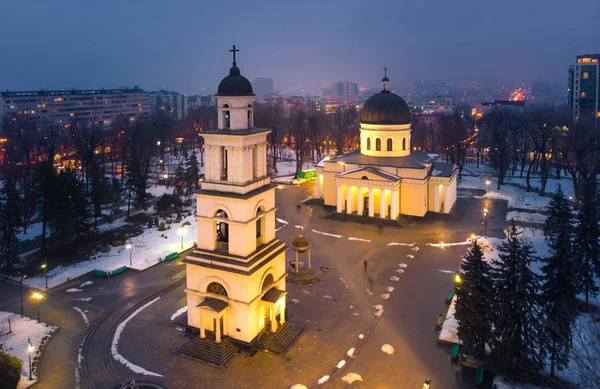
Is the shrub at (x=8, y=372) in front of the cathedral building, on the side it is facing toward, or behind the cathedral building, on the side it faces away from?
in front

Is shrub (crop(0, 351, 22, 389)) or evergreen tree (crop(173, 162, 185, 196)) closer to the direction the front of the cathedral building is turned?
the shrub

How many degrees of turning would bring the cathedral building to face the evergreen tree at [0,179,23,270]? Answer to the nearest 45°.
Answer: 0° — it already faces it

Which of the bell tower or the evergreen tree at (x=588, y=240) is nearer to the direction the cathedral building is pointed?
the bell tower

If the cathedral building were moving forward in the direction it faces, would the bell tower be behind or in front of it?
in front

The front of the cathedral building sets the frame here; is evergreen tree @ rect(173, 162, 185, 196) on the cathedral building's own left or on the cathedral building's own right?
on the cathedral building's own right

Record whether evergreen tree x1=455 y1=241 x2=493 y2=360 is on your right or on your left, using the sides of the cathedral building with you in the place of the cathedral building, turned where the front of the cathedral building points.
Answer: on your left

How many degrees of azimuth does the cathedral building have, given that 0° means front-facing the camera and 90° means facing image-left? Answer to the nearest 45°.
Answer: approximately 45°

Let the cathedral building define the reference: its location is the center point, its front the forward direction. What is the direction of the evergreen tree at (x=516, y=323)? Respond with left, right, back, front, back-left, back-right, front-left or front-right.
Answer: front-left

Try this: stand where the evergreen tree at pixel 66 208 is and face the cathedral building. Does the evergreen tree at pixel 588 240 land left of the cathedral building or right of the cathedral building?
right

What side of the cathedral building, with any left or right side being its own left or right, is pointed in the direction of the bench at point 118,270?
front

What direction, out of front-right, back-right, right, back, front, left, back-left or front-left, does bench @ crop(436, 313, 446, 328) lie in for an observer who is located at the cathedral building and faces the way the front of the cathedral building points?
front-left
